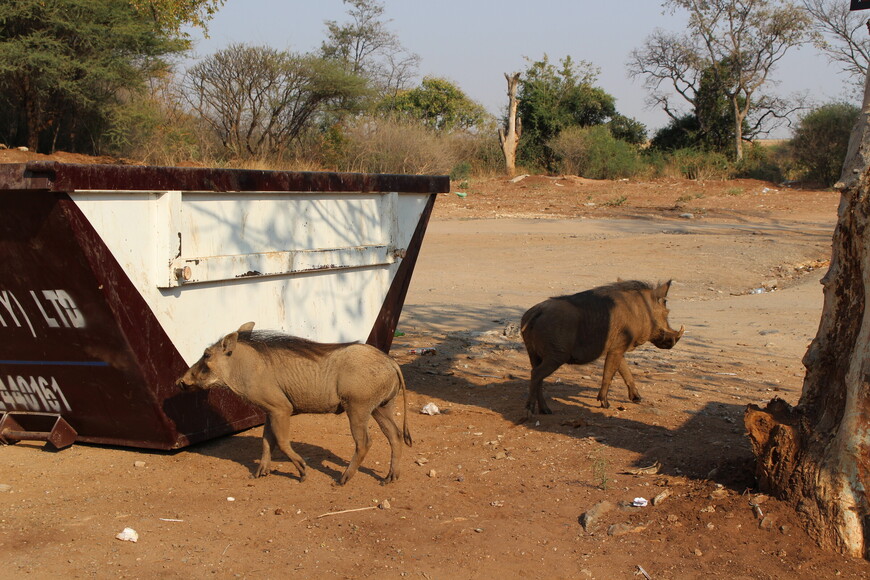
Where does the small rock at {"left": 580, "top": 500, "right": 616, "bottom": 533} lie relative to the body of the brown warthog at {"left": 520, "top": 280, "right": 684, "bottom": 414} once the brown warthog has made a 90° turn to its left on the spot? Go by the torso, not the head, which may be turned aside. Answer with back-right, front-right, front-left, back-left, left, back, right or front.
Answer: back-left

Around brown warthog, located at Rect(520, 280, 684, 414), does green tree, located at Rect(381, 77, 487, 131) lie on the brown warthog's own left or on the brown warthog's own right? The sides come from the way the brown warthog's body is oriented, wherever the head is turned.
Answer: on the brown warthog's own left

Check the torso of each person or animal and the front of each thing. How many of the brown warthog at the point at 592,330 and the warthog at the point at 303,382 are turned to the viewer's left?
1

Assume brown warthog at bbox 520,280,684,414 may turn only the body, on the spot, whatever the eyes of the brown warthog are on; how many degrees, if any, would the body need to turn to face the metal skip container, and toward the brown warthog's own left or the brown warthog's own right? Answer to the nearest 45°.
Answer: approximately 180°

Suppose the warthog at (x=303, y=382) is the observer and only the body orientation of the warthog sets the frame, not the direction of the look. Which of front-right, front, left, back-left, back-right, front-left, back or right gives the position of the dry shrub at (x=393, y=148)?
right

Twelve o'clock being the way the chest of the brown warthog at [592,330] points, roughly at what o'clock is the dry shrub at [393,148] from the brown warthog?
The dry shrub is roughly at 10 o'clock from the brown warthog.

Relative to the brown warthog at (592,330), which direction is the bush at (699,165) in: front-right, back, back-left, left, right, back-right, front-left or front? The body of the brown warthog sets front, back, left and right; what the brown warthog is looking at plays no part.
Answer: front-left

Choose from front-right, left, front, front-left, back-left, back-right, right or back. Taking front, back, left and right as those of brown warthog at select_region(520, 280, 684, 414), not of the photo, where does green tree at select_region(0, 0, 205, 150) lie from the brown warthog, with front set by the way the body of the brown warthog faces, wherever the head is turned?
left

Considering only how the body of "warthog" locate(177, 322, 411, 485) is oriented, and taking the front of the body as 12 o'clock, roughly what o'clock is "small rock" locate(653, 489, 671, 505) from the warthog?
The small rock is roughly at 7 o'clock from the warthog.

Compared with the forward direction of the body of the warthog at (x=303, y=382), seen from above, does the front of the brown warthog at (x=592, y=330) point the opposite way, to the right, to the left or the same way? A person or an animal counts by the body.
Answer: the opposite way

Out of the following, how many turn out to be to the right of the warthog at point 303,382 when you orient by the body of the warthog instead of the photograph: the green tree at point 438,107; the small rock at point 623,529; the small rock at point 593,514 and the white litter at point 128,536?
1

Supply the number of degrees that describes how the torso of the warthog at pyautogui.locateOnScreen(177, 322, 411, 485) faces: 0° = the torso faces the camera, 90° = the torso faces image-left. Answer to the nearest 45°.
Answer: approximately 90°

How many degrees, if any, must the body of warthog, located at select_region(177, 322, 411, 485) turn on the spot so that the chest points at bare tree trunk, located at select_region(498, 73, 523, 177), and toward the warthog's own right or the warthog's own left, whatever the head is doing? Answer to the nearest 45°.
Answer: approximately 90° to the warthog's own right

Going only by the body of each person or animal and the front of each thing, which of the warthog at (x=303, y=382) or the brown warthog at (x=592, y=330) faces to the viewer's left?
the warthog
